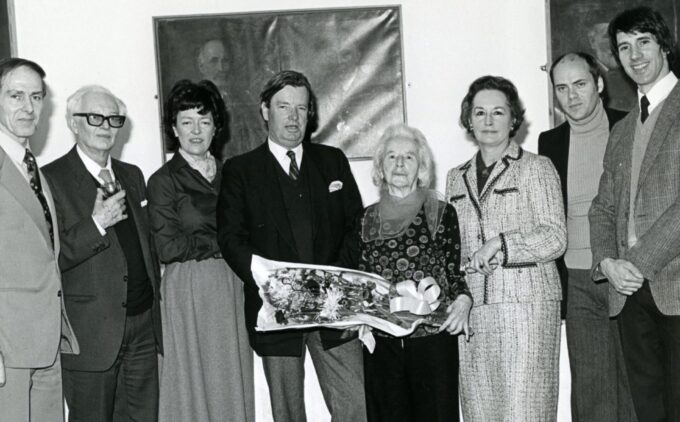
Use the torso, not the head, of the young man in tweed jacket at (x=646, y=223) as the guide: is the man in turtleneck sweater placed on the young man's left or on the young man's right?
on the young man's right

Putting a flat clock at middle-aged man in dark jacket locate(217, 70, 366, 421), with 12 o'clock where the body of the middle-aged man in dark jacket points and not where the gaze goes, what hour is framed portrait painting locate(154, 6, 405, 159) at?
The framed portrait painting is roughly at 6 o'clock from the middle-aged man in dark jacket.

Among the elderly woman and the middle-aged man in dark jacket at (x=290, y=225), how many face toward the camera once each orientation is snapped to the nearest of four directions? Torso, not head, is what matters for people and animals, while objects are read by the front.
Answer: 2

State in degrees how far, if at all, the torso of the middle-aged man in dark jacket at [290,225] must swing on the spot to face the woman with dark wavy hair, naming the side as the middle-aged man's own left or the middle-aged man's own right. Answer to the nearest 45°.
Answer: approximately 90° to the middle-aged man's own right

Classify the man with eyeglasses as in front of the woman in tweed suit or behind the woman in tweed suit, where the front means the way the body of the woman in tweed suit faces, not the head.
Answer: in front

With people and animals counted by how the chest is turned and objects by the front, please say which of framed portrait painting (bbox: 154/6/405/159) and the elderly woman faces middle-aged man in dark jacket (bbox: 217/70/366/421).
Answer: the framed portrait painting

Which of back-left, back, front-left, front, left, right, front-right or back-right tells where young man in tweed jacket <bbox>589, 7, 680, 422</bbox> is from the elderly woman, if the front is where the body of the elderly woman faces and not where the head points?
left

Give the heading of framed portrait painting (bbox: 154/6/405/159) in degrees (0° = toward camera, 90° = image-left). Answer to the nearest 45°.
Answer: approximately 0°

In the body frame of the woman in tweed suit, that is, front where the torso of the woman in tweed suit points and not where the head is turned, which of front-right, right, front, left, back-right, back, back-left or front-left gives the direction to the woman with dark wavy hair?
front-right

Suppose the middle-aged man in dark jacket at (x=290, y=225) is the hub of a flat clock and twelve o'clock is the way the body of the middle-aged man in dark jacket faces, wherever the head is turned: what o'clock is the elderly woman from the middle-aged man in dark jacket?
The elderly woman is roughly at 10 o'clock from the middle-aged man in dark jacket.

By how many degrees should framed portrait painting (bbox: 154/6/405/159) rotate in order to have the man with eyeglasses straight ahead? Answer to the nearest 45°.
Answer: approximately 45° to its right
